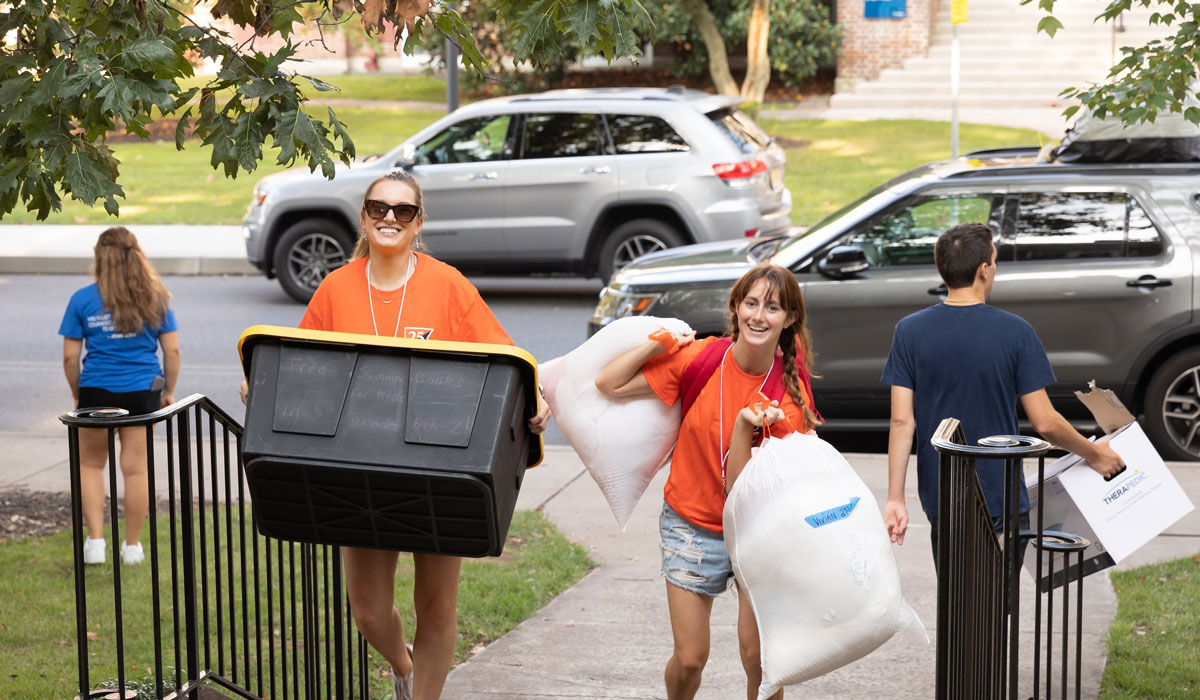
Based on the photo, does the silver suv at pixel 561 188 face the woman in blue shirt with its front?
no

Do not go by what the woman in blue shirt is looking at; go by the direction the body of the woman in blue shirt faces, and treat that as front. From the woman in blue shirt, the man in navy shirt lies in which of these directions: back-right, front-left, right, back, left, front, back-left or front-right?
back-right

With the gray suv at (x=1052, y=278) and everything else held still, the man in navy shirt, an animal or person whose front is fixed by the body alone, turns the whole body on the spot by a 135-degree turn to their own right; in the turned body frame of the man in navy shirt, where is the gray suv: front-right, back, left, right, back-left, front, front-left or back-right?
back-left

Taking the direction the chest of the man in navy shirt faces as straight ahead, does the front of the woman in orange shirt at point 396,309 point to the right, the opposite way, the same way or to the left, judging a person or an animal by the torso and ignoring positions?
the opposite way

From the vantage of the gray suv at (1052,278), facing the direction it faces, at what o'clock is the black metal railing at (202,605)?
The black metal railing is roughly at 10 o'clock from the gray suv.

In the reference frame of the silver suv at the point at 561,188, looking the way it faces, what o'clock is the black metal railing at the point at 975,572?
The black metal railing is roughly at 9 o'clock from the silver suv.

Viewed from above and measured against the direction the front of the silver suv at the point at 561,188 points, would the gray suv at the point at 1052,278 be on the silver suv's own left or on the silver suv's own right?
on the silver suv's own left

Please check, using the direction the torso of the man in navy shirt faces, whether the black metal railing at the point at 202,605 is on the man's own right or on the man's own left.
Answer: on the man's own left

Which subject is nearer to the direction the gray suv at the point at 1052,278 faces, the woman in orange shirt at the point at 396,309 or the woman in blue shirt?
the woman in blue shirt

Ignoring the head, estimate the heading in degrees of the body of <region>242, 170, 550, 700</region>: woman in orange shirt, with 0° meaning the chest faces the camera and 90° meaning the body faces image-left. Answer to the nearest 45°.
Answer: approximately 0°

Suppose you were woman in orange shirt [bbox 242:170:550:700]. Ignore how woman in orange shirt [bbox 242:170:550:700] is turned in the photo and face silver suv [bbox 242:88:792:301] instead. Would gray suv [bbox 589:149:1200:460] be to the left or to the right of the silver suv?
right

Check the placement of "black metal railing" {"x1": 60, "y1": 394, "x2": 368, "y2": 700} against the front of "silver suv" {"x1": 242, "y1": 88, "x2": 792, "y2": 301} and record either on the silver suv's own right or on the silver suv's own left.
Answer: on the silver suv's own left

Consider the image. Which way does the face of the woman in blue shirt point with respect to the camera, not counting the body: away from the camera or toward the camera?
away from the camera

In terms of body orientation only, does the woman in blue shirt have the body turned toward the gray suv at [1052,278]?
no

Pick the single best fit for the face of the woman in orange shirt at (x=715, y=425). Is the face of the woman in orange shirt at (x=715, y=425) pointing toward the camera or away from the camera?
toward the camera

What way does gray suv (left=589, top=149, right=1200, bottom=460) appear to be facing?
to the viewer's left

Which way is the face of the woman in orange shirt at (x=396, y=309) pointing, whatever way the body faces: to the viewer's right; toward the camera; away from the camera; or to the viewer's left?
toward the camera

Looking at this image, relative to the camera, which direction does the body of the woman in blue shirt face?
away from the camera

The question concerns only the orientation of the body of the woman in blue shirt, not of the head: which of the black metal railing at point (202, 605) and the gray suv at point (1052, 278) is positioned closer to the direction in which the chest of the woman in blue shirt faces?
the gray suv

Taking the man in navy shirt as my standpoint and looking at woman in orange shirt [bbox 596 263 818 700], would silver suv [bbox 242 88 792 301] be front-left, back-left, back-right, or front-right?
back-right

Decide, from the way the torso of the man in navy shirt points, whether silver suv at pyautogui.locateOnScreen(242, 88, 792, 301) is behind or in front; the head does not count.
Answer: in front
